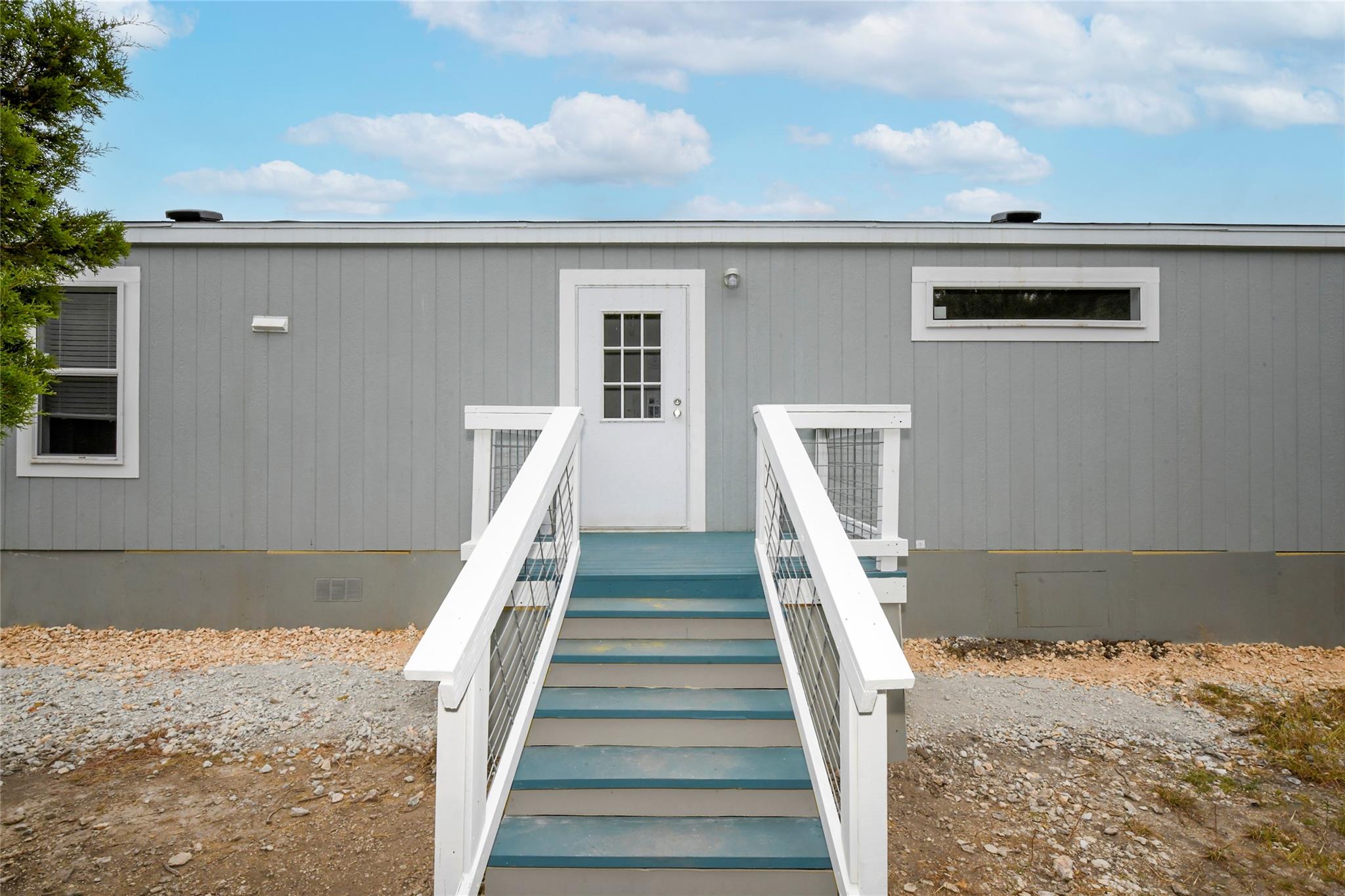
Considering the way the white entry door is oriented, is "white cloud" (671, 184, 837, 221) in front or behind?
behind

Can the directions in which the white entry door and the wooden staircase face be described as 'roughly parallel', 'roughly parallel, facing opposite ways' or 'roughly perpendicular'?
roughly parallel

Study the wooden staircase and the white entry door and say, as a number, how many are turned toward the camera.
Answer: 2

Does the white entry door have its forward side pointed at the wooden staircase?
yes

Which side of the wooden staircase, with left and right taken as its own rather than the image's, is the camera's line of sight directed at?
front

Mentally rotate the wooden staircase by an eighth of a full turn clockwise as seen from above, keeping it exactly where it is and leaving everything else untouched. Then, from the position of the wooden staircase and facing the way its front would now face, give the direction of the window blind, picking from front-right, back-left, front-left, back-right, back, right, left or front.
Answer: right

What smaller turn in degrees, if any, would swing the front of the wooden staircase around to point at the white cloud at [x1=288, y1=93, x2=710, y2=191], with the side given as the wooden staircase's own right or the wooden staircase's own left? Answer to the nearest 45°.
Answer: approximately 180°

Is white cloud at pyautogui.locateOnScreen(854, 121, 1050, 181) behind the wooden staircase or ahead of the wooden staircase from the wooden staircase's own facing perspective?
behind
